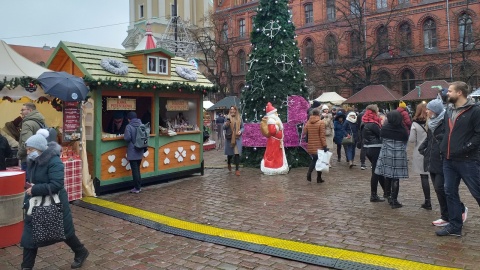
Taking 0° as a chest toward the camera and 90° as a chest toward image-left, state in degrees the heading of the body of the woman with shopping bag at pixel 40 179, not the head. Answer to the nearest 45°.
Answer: approximately 90°

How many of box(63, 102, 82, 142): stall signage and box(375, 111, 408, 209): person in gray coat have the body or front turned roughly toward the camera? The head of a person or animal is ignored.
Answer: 1

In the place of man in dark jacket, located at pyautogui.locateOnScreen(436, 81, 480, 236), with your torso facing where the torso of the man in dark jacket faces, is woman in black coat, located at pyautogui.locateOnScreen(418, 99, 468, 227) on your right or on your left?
on your right

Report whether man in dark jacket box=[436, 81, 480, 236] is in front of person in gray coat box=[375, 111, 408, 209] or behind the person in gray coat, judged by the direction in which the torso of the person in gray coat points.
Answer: behind

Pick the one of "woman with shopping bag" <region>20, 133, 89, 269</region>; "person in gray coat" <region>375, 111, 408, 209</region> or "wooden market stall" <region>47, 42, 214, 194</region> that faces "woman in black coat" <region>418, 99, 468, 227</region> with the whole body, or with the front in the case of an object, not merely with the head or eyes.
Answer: the wooden market stall

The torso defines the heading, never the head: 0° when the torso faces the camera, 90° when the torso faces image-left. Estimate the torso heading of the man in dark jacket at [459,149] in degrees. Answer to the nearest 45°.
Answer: approximately 45°

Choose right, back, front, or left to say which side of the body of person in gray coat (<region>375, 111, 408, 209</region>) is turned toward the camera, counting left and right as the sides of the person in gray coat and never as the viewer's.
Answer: back

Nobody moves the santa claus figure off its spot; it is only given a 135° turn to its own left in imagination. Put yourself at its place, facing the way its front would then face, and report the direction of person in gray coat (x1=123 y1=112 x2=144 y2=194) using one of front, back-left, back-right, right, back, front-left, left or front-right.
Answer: back-left

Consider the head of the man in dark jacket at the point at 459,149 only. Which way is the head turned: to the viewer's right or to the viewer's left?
to the viewer's left

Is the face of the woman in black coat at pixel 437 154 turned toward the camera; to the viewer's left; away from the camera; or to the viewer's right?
to the viewer's left

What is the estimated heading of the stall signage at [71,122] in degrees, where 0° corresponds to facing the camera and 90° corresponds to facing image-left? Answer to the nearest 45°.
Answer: approximately 0°

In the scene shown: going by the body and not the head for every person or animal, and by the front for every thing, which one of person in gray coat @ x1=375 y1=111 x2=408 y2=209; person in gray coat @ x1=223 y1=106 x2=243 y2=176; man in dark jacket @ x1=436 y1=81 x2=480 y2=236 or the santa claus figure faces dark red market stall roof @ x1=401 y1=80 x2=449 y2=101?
person in gray coat @ x1=375 y1=111 x2=408 y2=209

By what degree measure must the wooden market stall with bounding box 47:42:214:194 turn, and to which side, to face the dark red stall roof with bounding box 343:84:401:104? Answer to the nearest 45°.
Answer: approximately 90° to its left

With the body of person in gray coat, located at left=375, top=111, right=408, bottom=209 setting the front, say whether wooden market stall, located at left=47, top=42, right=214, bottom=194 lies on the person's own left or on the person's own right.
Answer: on the person's own left

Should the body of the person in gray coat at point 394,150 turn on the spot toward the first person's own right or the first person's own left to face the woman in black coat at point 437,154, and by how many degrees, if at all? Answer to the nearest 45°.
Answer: approximately 135° to the first person's own right
